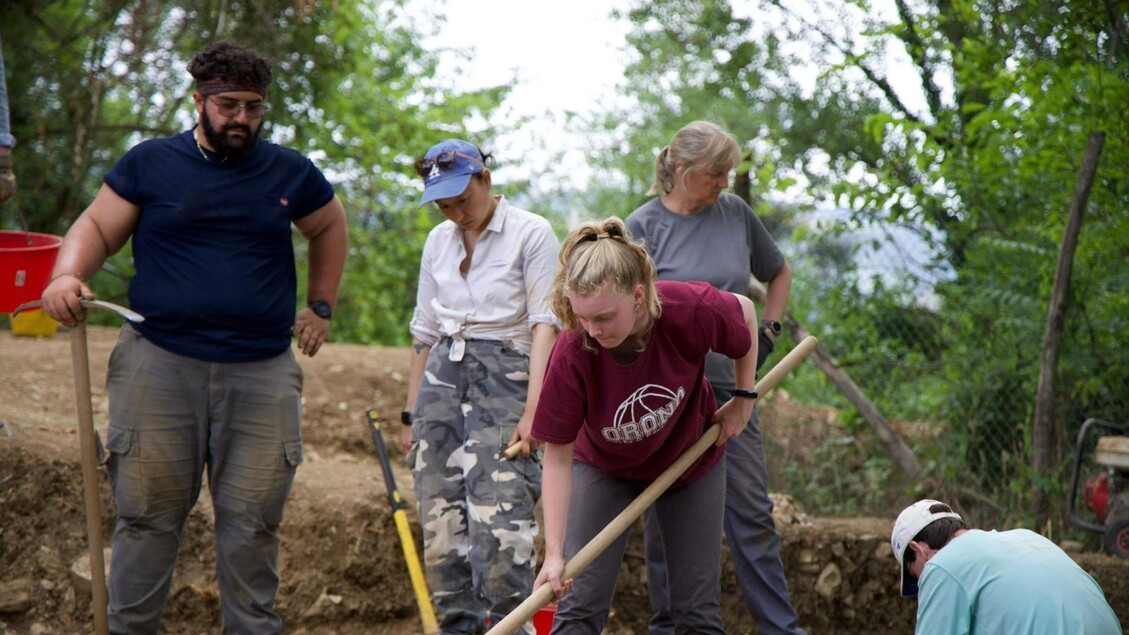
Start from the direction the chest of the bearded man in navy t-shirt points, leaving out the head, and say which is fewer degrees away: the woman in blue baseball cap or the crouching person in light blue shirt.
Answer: the crouching person in light blue shirt

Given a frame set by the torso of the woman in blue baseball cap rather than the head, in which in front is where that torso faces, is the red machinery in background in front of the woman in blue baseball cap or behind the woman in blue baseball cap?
behind

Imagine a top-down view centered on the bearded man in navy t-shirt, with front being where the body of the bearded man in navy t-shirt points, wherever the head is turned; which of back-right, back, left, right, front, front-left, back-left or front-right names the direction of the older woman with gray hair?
left

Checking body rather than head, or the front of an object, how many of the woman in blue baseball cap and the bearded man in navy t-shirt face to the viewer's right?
0

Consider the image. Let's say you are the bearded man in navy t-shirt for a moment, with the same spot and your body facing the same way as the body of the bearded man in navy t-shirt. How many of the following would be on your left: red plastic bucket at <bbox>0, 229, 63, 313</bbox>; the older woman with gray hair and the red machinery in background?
2

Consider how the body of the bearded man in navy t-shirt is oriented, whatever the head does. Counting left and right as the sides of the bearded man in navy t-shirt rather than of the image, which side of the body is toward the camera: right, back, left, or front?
front

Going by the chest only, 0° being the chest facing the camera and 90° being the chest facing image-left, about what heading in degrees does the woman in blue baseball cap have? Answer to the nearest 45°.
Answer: approximately 45°

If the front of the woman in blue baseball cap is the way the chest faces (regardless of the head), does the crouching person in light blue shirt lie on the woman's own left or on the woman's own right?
on the woman's own left

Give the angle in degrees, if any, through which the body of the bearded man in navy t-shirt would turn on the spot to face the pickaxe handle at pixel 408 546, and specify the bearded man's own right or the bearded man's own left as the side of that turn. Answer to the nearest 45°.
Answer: approximately 135° to the bearded man's own left
